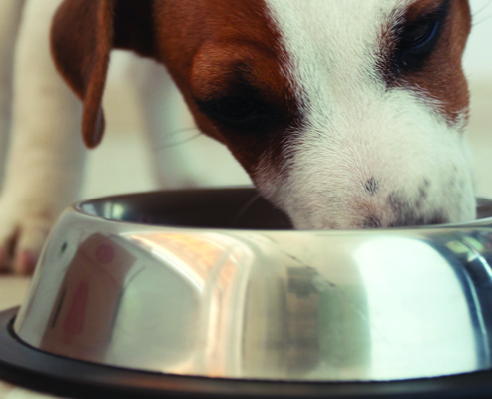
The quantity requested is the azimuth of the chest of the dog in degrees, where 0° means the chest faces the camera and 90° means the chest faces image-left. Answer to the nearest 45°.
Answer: approximately 315°
